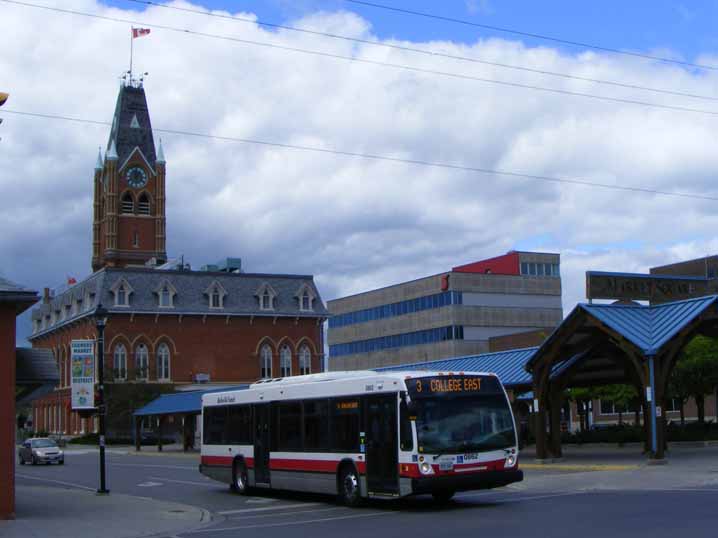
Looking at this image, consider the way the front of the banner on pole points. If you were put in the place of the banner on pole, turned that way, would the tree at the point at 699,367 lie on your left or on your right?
on your left

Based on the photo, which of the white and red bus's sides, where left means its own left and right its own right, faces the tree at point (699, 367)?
left

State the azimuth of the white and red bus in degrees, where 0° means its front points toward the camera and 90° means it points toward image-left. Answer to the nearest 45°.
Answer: approximately 315°

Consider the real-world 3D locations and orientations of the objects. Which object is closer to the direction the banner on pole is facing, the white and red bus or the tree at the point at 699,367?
the white and red bus

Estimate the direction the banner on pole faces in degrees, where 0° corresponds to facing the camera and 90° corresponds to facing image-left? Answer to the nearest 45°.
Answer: approximately 0°

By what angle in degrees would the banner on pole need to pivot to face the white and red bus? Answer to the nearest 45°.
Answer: approximately 45° to its left

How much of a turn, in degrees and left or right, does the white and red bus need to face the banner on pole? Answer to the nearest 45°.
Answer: approximately 180°
